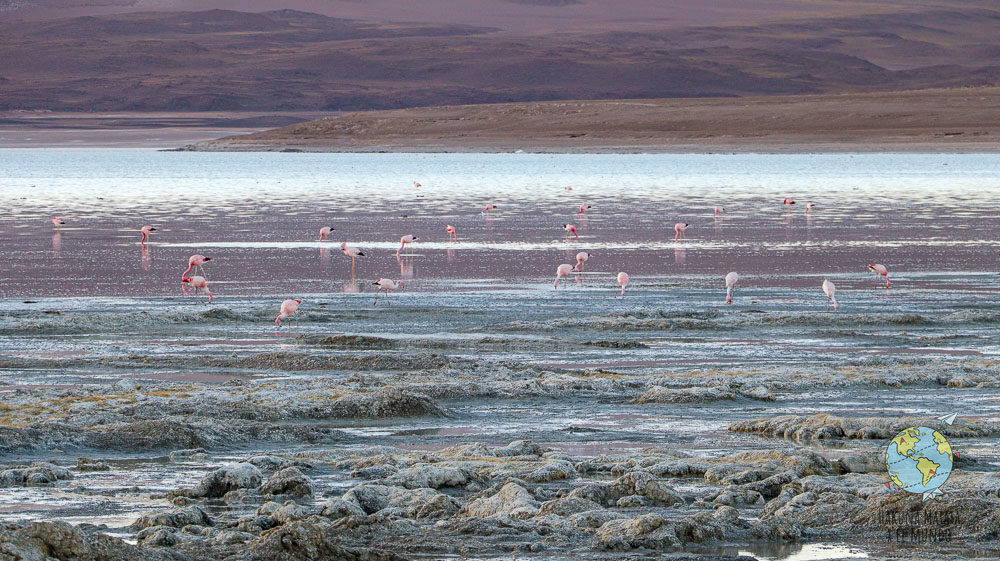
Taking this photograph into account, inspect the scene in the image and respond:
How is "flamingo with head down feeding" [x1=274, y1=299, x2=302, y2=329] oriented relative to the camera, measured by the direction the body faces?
to the viewer's left

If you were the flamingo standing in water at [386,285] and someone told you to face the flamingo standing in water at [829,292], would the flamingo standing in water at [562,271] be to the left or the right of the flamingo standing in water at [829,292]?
left

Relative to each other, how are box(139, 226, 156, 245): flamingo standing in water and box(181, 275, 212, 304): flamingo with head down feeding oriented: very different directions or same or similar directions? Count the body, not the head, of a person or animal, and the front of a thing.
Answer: very different directions

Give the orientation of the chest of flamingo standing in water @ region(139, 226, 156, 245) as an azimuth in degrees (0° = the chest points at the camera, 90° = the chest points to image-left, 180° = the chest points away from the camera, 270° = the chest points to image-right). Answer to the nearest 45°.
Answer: approximately 90°

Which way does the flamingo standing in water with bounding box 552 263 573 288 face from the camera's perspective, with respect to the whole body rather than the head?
to the viewer's left

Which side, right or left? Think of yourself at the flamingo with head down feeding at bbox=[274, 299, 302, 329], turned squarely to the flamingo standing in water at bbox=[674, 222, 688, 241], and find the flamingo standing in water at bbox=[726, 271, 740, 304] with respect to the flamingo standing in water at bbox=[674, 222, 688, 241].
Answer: right

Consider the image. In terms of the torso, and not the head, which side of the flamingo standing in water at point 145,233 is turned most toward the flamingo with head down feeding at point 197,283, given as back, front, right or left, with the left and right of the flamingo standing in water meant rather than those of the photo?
left

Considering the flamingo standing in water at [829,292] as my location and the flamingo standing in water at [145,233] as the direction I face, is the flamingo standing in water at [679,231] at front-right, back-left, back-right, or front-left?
front-right

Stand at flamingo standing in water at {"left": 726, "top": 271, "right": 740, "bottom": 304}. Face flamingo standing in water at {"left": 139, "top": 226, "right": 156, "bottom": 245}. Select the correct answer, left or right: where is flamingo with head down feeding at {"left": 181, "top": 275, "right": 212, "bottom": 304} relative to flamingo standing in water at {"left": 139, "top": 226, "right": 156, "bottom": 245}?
left

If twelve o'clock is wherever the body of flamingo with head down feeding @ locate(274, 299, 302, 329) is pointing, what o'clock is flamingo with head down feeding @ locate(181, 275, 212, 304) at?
flamingo with head down feeding @ locate(181, 275, 212, 304) is roughly at 2 o'clock from flamingo with head down feeding @ locate(274, 299, 302, 329).

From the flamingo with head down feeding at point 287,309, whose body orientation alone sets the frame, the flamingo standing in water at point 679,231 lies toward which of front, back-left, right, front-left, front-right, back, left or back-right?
back-right
